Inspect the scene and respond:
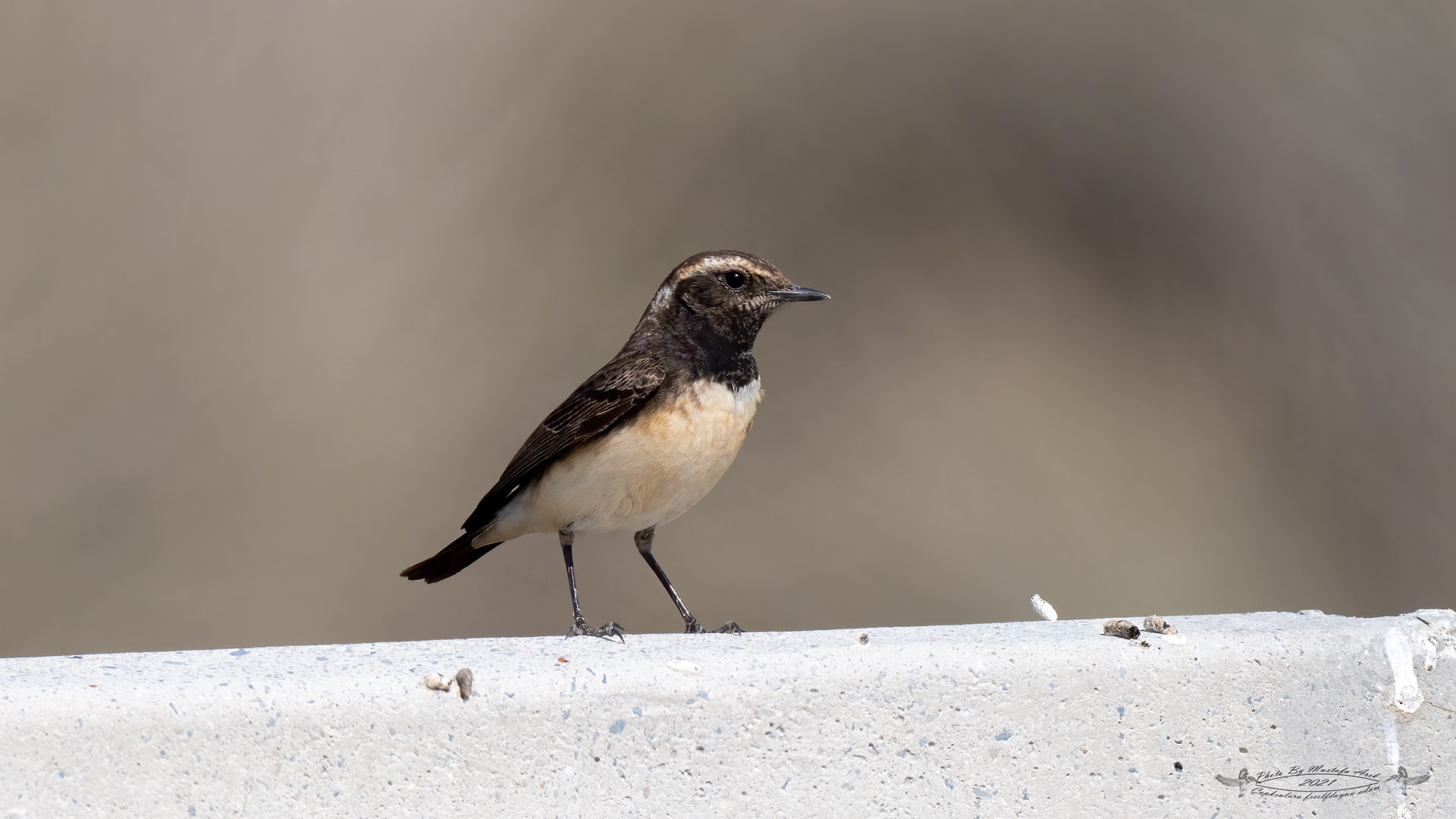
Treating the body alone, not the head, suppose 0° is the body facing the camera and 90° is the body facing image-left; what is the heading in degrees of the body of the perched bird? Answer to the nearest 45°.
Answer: approximately 270°
